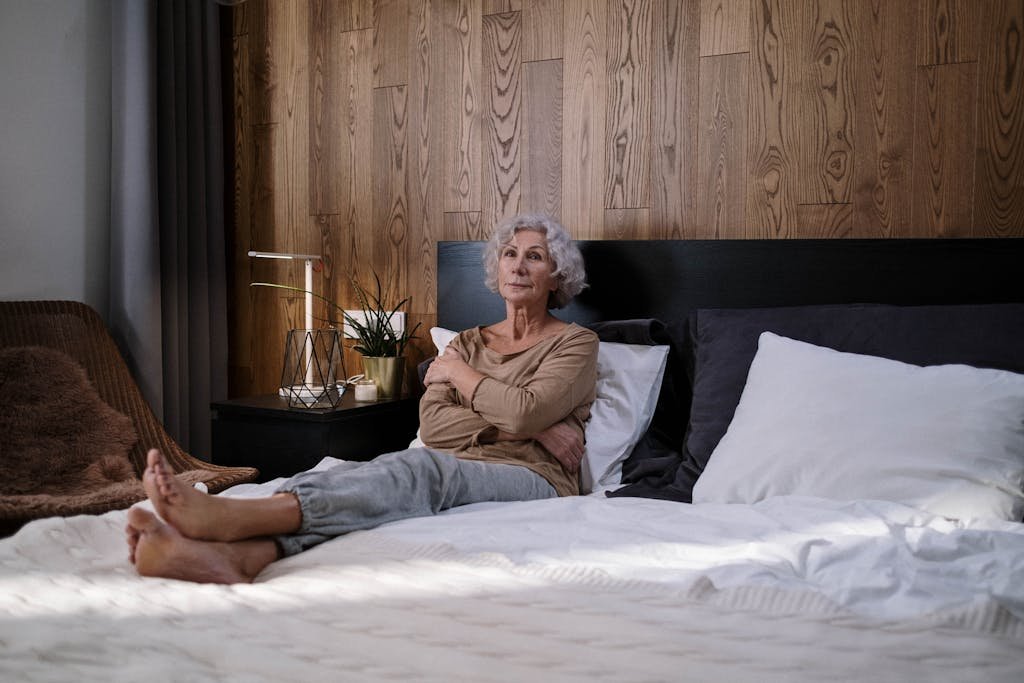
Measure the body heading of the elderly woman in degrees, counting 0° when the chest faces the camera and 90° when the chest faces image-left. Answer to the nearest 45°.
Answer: approximately 45°

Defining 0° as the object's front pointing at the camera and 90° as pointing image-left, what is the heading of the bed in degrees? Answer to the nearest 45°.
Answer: approximately 45°

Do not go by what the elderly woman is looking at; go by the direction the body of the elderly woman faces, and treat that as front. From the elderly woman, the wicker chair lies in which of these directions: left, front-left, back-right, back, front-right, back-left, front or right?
right

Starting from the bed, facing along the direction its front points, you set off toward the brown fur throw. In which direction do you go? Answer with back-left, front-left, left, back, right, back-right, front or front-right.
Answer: right

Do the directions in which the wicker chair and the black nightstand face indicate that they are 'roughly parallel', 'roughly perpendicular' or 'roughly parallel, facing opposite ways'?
roughly perpendicular

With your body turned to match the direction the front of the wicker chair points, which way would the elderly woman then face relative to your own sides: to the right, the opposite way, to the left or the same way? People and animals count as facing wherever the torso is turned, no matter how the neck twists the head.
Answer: to the right

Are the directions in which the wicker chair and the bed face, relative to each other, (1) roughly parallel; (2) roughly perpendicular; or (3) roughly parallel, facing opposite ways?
roughly perpendicular

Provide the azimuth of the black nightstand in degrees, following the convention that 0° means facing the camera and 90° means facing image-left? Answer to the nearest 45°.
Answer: approximately 45°

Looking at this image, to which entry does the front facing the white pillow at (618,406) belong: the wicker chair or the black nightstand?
the wicker chair

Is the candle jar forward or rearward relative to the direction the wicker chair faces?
forward

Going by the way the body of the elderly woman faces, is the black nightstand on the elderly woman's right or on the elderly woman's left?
on the elderly woman's right

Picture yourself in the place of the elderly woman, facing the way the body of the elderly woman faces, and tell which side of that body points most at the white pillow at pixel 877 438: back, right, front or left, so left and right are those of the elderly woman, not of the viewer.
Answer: left
